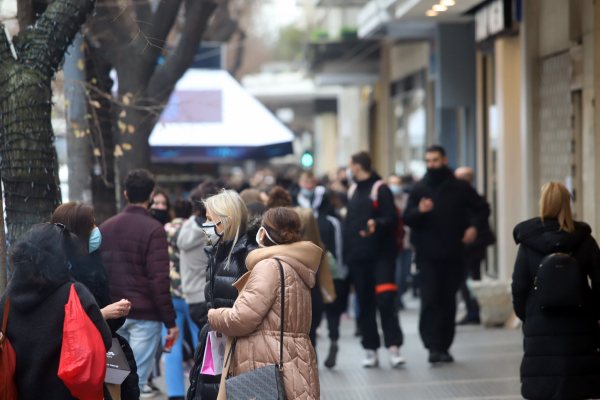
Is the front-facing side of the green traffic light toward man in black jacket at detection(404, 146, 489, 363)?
yes

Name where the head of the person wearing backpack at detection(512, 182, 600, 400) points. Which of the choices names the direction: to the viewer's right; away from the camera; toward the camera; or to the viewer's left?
away from the camera

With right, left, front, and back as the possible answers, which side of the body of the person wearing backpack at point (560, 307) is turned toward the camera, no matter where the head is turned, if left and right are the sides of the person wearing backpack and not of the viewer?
back

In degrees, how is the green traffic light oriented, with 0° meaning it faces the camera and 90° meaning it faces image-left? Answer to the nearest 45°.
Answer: approximately 0°

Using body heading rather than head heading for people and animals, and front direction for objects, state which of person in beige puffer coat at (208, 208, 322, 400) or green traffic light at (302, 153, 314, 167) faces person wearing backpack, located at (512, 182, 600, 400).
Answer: the green traffic light

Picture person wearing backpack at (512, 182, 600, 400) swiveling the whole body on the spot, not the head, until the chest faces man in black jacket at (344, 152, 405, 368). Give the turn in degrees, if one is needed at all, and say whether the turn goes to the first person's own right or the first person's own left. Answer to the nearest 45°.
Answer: approximately 45° to the first person's own left

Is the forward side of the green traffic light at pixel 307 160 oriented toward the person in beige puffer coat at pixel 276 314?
yes

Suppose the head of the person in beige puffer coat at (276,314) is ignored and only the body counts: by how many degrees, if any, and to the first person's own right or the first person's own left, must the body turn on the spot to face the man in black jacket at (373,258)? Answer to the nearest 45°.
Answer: approximately 45° to the first person's own right

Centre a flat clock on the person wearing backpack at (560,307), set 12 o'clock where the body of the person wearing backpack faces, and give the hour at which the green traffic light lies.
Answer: The green traffic light is roughly at 11 o'clock from the person wearing backpack.

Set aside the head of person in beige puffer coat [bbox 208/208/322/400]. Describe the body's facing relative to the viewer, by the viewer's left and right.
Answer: facing away from the viewer and to the left of the viewer

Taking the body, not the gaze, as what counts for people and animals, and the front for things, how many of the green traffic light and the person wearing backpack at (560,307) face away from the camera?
1

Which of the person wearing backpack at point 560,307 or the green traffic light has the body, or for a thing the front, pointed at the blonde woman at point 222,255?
the green traffic light

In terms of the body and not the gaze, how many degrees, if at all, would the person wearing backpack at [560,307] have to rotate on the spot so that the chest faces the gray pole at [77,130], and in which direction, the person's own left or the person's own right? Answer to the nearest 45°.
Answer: approximately 90° to the person's own left
